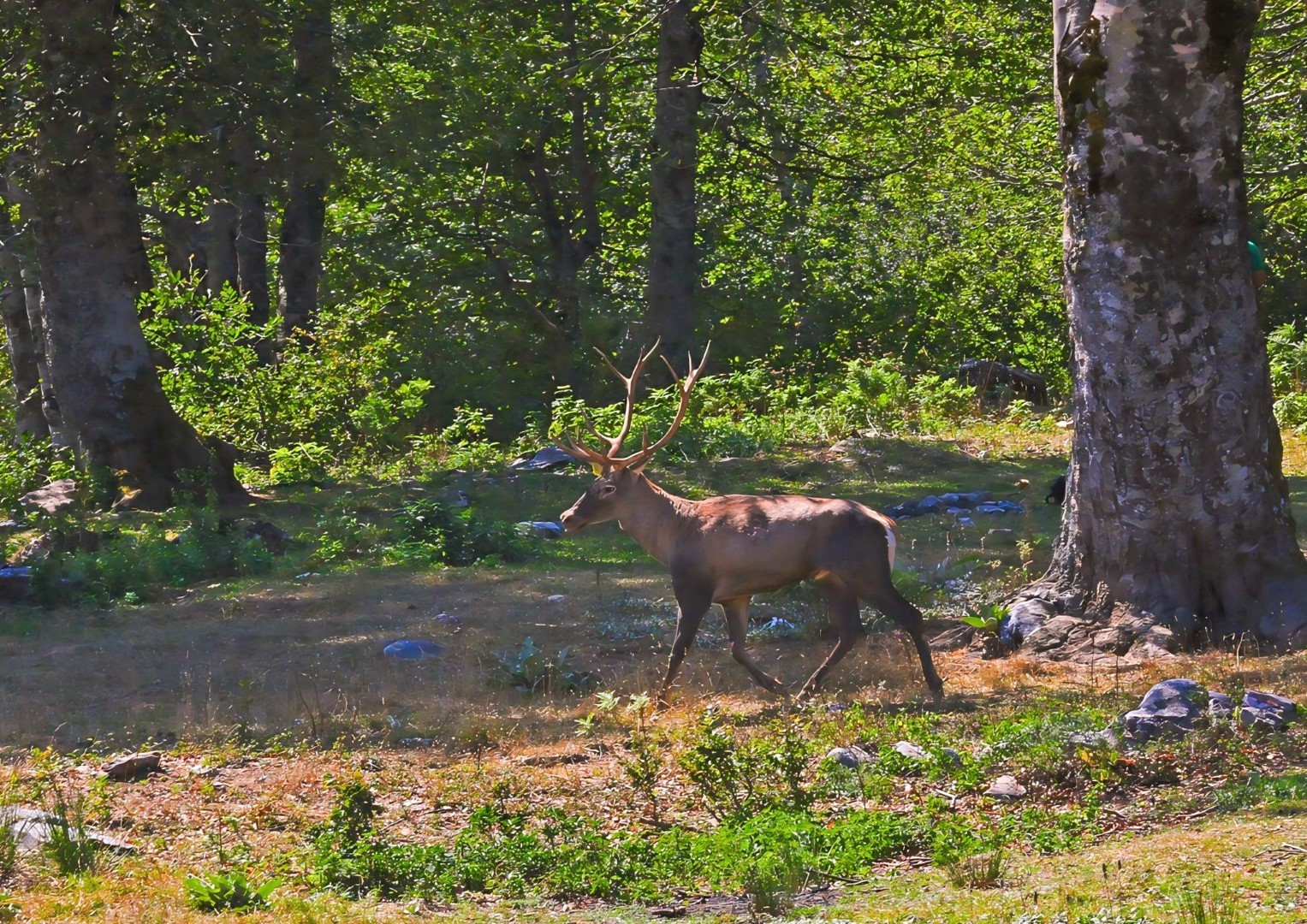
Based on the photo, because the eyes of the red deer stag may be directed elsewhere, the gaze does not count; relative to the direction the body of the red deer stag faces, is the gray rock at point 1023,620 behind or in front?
behind

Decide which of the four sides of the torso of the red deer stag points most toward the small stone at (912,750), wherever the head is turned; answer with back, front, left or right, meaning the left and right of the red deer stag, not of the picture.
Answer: left

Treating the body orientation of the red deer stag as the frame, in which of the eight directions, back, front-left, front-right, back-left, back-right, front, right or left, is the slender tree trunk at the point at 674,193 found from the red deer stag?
right

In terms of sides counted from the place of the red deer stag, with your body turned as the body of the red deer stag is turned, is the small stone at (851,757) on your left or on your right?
on your left

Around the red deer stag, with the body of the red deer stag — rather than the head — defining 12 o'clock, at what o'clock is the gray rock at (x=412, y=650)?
The gray rock is roughly at 1 o'clock from the red deer stag.

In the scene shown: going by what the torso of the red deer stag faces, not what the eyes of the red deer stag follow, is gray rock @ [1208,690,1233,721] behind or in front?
behind

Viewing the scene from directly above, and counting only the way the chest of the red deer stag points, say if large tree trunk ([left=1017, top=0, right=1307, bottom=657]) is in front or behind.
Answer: behind

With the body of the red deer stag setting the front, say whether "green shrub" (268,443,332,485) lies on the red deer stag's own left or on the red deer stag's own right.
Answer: on the red deer stag's own right

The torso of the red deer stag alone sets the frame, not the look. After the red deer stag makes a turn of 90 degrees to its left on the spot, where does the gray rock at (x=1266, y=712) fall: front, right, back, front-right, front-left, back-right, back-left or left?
front-left

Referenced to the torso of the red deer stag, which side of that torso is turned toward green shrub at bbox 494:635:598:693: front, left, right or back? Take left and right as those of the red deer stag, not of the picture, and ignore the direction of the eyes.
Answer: front

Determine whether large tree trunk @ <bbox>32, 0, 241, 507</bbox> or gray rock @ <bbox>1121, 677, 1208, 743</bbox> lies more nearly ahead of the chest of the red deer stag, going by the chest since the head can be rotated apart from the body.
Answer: the large tree trunk

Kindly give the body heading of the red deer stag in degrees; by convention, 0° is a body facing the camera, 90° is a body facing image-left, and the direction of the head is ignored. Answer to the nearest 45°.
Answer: approximately 90°

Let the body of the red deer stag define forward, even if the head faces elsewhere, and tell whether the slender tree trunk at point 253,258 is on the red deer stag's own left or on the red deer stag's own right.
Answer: on the red deer stag's own right
